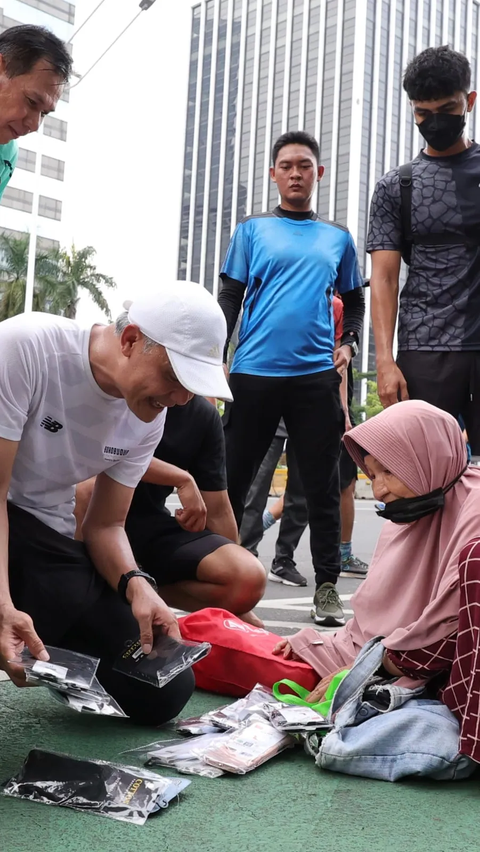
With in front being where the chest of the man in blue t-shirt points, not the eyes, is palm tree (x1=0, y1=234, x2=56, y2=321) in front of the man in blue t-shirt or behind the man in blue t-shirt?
behind

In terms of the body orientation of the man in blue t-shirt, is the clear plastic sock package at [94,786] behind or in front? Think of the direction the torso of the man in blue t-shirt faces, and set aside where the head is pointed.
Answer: in front

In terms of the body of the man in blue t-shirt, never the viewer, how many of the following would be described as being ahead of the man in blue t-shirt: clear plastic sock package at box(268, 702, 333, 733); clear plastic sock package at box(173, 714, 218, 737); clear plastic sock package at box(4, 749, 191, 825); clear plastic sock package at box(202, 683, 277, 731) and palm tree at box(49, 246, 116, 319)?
4

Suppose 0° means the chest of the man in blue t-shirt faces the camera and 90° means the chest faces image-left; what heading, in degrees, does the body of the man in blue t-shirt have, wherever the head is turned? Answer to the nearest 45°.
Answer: approximately 0°

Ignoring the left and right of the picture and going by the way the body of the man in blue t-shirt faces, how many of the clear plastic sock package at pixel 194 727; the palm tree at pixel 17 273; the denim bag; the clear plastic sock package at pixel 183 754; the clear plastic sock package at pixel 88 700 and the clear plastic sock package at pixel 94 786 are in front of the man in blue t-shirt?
5

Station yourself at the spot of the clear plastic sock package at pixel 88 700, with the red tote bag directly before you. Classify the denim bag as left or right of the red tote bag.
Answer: right

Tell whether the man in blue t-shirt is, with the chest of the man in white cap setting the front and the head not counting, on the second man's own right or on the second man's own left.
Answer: on the second man's own left

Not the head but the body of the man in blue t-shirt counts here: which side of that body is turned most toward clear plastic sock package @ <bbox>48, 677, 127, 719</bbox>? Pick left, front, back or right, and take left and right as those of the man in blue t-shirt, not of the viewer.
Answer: front

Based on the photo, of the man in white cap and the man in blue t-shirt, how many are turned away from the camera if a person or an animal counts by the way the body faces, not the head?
0

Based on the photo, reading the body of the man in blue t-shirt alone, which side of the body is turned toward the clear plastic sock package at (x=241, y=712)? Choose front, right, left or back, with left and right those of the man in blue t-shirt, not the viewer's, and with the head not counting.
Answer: front

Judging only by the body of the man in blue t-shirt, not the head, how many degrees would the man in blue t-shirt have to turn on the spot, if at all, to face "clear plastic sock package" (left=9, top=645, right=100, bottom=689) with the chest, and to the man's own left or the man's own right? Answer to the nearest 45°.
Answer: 0° — they already face it
